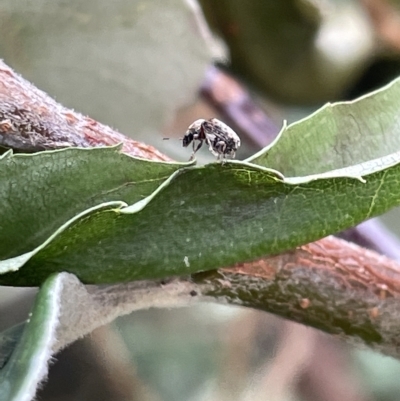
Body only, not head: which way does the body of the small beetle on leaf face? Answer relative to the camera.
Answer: to the viewer's left
